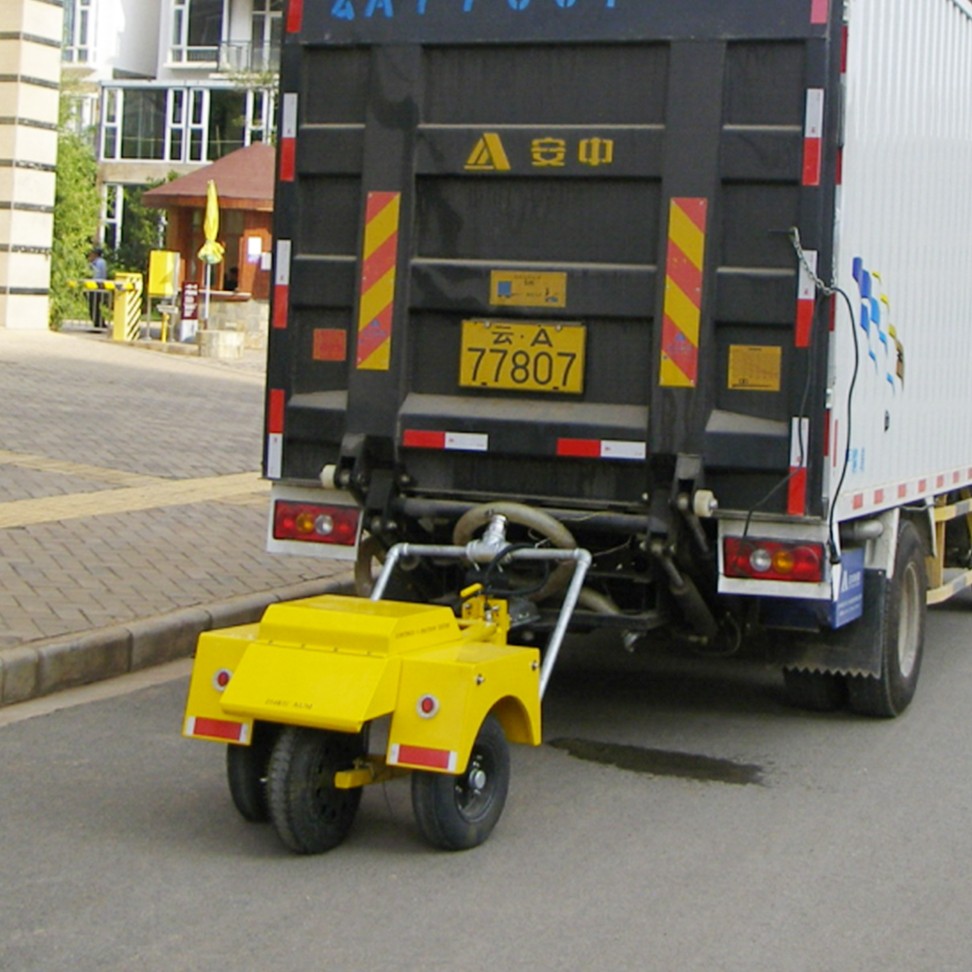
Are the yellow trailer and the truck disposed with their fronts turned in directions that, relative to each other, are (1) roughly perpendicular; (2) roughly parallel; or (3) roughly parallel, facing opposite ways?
roughly parallel

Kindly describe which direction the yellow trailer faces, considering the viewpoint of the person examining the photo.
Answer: facing away from the viewer and to the right of the viewer

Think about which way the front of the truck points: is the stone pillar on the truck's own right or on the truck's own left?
on the truck's own left

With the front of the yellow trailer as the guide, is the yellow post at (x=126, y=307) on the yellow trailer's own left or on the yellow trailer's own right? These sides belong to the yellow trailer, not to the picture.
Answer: on the yellow trailer's own left

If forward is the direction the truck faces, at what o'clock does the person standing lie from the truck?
The person standing is roughly at 10 o'clock from the truck.

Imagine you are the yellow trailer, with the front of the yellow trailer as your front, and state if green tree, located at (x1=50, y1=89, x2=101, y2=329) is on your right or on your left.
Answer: on your left

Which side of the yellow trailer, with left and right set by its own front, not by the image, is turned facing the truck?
front

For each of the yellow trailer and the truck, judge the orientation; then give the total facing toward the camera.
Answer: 0

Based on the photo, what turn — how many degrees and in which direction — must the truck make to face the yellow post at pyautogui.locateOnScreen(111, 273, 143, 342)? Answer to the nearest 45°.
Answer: approximately 45° to its left

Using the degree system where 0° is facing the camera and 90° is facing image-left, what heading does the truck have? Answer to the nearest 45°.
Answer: approximately 225°
